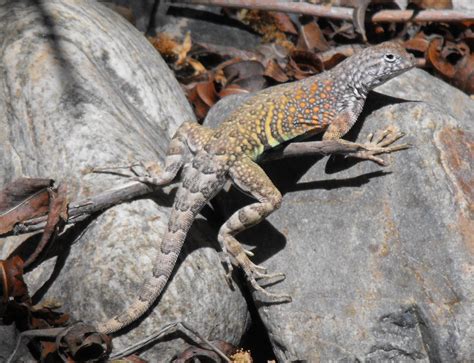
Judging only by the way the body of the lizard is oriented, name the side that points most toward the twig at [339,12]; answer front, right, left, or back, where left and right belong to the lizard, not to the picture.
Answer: front

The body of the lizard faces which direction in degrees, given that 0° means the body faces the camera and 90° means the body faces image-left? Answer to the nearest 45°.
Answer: approximately 225°

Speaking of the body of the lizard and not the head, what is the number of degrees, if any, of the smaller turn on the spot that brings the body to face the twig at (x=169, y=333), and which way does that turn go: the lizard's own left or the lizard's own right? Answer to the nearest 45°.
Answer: approximately 180°

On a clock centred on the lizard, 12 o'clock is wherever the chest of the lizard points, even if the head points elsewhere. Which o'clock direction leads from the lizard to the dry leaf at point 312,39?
The dry leaf is roughly at 11 o'clock from the lizard.

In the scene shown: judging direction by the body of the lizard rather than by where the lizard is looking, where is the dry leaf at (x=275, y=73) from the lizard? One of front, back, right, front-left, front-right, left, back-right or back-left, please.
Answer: front-left
